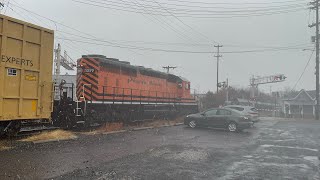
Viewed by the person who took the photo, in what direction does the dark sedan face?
facing away from the viewer and to the left of the viewer
